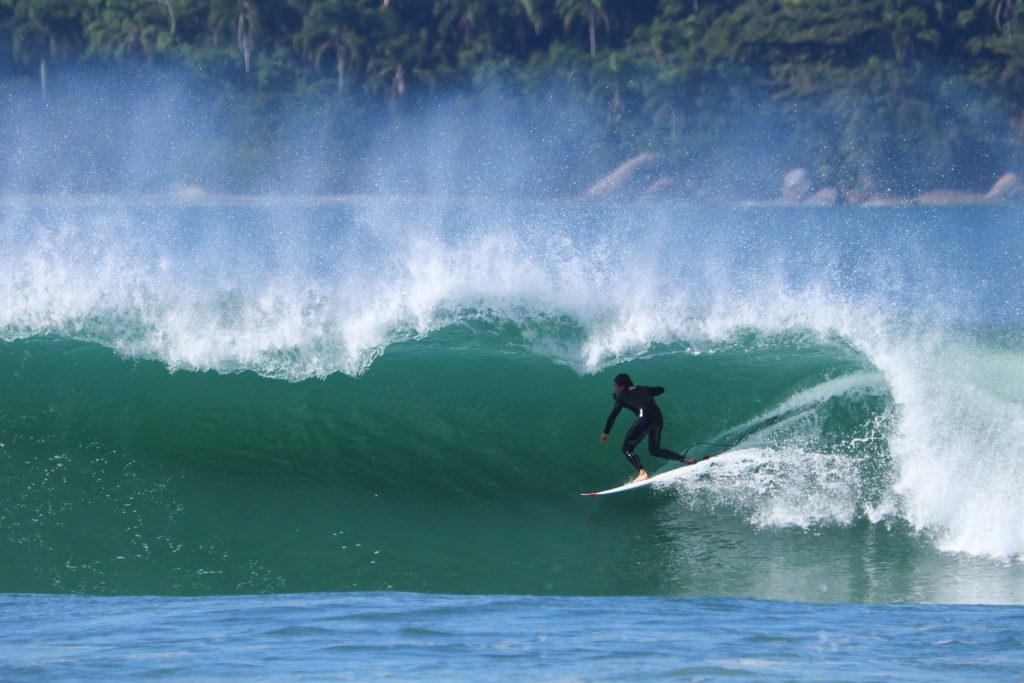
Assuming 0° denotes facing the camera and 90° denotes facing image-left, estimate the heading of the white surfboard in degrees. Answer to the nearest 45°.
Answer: approximately 90°
